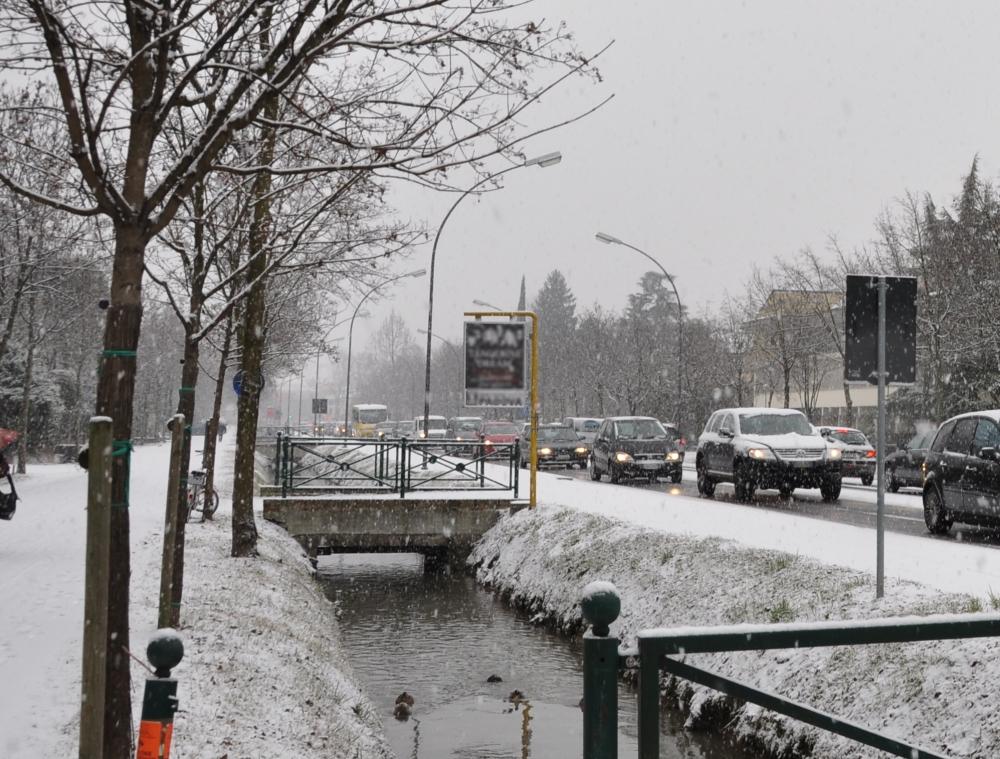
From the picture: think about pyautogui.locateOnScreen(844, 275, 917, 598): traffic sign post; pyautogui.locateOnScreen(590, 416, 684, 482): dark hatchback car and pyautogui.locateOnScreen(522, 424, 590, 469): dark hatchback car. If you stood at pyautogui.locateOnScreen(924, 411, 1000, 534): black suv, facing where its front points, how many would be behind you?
2

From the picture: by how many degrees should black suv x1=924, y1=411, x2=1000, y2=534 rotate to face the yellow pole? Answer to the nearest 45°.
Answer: approximately 135° to its right

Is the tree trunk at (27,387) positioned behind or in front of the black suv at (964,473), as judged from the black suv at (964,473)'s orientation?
behind

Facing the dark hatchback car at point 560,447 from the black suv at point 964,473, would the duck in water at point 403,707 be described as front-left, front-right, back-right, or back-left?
back-left

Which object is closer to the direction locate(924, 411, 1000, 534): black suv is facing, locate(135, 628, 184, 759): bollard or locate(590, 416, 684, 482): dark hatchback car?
the bollard

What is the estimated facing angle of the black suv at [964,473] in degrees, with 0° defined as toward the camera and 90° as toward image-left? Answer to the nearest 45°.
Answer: approximately 315°

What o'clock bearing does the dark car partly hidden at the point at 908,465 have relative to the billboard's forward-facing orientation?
The dark car partly hidden is roughly at 8 o'clock from the billboard.

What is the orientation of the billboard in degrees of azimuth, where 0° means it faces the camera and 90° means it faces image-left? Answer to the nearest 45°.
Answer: approximately 0°

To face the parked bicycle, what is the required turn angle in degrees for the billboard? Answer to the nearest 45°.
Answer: approximately 90° to its right

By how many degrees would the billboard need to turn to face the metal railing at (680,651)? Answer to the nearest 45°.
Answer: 0° — it already faces it

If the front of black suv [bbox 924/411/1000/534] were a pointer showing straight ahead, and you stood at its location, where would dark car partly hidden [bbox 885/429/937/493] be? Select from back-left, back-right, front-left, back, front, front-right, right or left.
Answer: back-left
